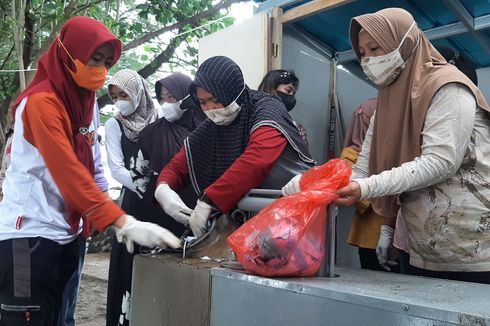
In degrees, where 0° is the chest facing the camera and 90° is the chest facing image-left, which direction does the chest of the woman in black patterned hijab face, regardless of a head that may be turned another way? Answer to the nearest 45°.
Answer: approximately 45°
